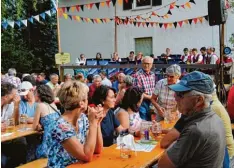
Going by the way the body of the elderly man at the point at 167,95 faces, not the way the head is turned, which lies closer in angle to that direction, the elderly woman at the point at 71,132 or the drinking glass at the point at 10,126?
the elderly woman

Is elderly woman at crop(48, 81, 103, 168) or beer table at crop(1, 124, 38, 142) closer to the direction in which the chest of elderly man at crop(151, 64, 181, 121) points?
the elderly woman

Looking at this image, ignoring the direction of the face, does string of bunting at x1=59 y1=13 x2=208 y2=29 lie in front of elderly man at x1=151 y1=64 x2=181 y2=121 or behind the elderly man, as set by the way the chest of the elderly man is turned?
behind

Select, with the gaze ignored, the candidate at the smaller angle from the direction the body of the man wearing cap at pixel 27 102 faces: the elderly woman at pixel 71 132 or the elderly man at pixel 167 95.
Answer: the elderly woman

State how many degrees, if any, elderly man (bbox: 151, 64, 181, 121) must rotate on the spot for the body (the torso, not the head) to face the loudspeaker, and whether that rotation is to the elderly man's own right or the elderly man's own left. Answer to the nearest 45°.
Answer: approximately 135° to the elderly man's own left

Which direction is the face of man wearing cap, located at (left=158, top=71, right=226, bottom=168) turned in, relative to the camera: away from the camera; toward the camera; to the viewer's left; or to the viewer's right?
to the viewer's left

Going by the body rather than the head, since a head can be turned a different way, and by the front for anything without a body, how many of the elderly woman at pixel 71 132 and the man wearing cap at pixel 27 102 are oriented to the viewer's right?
1
